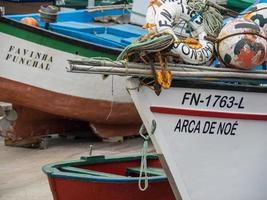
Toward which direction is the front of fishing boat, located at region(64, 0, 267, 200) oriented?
to the viewer's left

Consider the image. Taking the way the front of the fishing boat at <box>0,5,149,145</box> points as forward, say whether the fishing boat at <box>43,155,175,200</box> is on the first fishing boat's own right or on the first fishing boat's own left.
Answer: on the first fishing boat's own left

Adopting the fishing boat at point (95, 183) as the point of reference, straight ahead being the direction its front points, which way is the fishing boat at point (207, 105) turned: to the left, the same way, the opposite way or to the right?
the same way

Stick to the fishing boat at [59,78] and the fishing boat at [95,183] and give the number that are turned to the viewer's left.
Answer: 2

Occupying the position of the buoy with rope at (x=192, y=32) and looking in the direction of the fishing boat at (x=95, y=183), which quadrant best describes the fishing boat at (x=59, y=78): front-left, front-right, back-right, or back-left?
front-right

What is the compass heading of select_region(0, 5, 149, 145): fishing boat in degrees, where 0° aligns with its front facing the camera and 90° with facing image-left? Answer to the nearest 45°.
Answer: approximately 90°

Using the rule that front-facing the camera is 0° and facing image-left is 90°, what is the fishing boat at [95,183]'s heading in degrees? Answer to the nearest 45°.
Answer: approximately 90°
